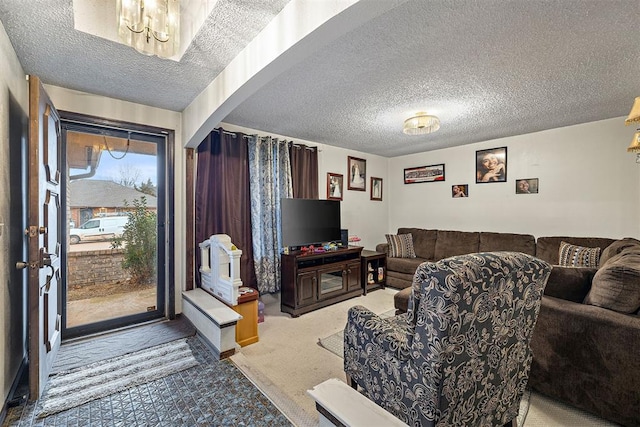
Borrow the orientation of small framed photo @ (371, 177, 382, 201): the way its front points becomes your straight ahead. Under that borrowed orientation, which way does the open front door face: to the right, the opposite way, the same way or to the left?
to the left

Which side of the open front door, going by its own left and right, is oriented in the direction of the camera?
right

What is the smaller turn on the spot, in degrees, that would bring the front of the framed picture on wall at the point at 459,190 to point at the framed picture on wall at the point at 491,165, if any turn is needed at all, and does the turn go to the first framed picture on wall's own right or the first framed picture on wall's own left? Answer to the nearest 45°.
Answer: approximately 90° to the first framed picture on wall's own left

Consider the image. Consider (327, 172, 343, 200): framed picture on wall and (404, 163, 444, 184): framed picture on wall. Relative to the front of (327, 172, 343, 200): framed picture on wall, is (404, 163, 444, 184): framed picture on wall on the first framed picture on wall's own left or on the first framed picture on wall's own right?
on the first framed picture on wall's own left

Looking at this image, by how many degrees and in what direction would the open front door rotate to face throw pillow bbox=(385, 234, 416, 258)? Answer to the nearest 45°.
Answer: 0° — it already faces it

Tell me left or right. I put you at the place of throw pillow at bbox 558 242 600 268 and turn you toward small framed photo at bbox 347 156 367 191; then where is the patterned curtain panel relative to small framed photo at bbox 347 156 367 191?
left

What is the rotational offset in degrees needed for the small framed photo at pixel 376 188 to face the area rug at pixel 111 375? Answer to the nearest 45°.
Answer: approximately 90° to its right

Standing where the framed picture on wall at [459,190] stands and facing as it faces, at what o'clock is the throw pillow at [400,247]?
The throw pillow is roughly at 2 o'clock from the framed picture on wall.

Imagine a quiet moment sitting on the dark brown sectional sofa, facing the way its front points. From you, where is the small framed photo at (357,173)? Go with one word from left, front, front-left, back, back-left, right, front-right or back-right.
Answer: right

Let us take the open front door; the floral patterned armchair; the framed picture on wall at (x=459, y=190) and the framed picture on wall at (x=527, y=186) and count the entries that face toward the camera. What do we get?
2

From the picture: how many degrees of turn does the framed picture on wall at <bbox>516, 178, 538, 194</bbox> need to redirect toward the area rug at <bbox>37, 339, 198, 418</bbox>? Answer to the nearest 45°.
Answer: approximately 45° to its right

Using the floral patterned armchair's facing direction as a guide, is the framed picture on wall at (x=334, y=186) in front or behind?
in front
